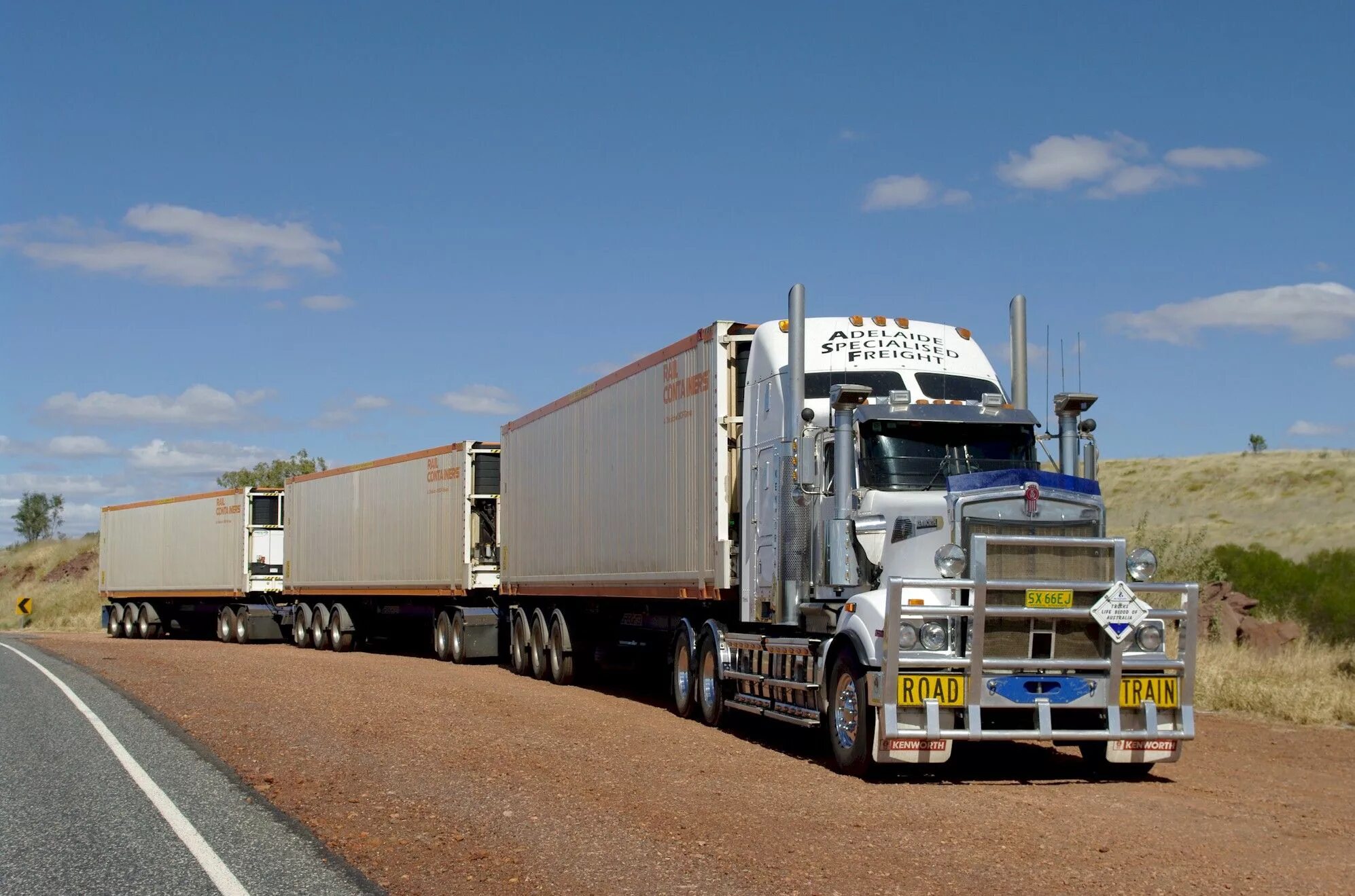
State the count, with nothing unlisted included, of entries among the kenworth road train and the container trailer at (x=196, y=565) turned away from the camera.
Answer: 0

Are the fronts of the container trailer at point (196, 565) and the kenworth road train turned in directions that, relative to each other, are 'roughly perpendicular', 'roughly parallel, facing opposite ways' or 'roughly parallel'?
roughly parallel

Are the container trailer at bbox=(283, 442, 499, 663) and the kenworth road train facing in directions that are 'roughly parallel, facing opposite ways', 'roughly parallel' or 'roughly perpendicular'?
roughly parallel

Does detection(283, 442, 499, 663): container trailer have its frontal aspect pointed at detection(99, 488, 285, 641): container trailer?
no

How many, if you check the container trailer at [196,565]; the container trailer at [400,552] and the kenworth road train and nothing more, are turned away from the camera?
0

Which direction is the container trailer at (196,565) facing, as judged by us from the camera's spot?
facing the viewer and to the right of the viewer

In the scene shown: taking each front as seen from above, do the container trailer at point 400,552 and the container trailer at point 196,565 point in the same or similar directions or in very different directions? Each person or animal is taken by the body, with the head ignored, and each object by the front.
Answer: same or similar directions

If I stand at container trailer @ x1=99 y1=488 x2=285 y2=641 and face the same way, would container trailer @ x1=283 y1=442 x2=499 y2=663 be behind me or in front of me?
in front

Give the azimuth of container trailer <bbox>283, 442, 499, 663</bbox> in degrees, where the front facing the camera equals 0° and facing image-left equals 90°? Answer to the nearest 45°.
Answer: approximately 315°
